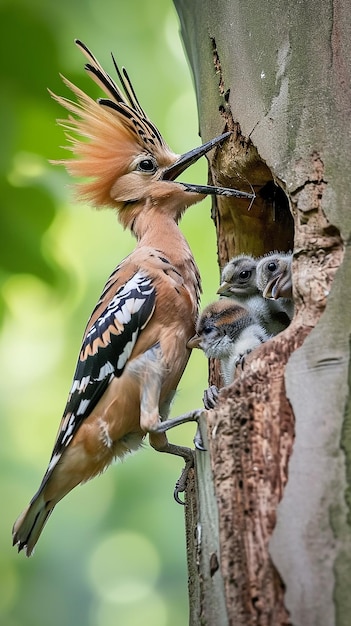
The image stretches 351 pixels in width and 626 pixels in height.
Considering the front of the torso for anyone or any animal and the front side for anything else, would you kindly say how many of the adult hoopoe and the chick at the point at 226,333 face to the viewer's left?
1

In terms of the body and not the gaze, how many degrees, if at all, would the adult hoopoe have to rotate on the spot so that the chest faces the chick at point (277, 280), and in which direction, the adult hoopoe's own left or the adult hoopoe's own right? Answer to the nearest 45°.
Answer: approximately 45° to the adult hoopoe's own right

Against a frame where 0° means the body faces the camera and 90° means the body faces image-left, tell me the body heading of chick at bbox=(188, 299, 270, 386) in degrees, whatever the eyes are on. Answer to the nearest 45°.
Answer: approximately 90°

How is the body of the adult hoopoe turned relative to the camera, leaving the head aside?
to the viewer's right

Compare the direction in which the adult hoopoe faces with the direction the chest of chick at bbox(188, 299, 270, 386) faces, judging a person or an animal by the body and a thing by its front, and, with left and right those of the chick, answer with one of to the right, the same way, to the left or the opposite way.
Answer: the opposite way
